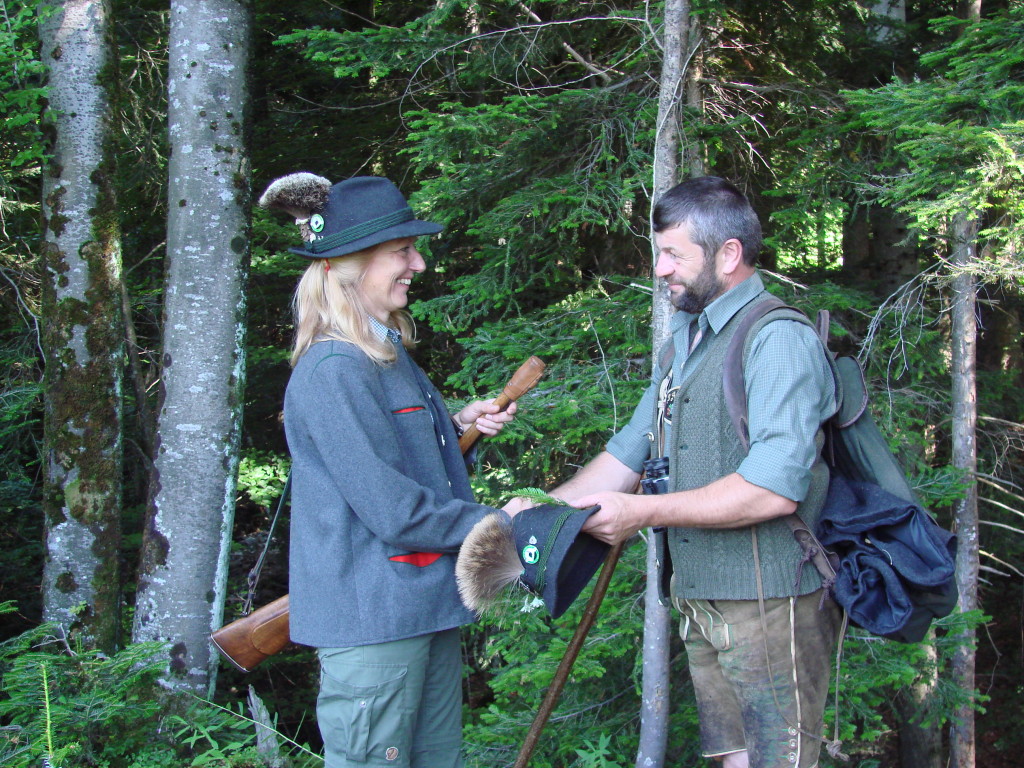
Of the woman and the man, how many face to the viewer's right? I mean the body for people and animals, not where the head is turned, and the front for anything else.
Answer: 1

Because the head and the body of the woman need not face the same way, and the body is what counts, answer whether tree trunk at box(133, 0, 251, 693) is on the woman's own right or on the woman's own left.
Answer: on the woman's own left

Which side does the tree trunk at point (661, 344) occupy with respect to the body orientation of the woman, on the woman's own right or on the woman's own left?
on the woman's own left

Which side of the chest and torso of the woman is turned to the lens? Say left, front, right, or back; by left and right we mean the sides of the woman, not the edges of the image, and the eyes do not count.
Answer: right

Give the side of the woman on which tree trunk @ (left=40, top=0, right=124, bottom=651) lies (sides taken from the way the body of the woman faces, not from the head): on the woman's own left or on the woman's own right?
on the woman's own left

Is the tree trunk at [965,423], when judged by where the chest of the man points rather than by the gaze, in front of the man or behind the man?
behind

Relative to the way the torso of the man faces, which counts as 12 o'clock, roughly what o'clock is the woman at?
The woman is roughly at 1 o'clock from the man.

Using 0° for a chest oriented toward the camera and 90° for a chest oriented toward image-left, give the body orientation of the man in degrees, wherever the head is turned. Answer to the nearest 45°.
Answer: approximately 45°

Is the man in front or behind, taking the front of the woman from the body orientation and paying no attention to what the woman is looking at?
in front
